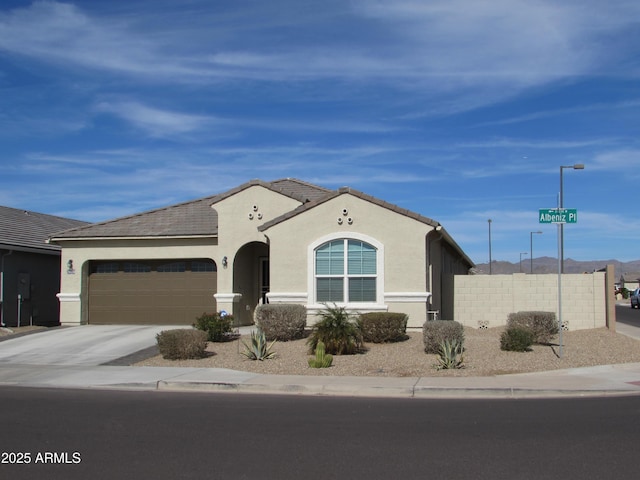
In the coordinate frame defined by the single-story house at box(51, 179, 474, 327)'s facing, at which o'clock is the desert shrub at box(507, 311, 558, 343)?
The desert shrub is roughly at 10 o'clock from the single-story house.

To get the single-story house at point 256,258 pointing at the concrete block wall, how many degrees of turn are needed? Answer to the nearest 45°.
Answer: approximately 90° to its left

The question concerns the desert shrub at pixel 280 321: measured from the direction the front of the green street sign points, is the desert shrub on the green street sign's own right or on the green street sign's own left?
on the green street sign's own right

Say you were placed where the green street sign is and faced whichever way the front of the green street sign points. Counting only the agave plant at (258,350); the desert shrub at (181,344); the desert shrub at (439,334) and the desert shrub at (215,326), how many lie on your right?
4

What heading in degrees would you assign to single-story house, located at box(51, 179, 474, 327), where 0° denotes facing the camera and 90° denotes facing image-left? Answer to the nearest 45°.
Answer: approximately 0°

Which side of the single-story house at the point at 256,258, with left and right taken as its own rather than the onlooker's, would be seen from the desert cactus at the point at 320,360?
front

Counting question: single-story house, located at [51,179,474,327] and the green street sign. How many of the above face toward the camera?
2

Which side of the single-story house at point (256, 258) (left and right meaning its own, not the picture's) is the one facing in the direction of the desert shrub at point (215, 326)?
front

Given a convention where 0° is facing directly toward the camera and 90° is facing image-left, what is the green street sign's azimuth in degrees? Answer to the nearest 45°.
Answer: approximately 0°
